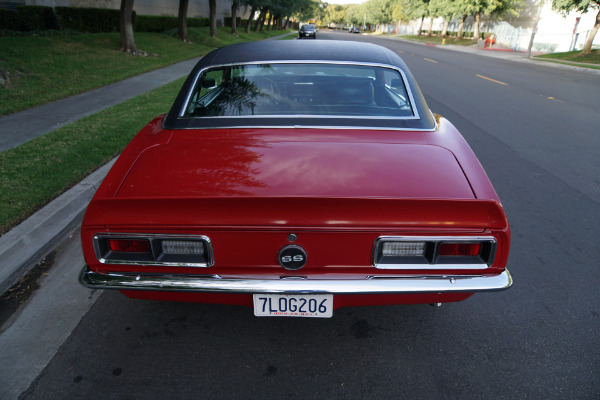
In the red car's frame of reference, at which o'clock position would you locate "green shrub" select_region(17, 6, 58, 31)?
The green shrub is roughly at 11 o'clock from the red car.

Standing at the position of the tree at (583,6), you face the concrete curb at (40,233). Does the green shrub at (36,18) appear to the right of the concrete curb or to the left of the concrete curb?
right

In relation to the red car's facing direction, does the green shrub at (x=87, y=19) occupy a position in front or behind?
in front

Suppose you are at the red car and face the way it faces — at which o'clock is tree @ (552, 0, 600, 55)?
The tree is roughly at 1 o'clock from the red car.

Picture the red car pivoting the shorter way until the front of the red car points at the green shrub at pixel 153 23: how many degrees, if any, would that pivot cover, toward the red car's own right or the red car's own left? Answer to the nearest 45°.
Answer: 0° — it already faces it

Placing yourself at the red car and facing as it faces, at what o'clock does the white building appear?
The white building is roughly at 1 o'clock from the red car.

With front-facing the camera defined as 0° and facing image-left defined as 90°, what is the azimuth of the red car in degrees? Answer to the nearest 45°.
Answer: approximately 180°

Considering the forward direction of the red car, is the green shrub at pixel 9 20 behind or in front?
in front

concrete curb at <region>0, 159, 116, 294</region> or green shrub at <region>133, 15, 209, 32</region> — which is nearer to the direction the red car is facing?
the green shrub

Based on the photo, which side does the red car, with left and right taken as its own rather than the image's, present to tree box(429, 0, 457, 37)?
front

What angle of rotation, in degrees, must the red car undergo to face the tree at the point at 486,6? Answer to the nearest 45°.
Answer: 0° — it already faces it
